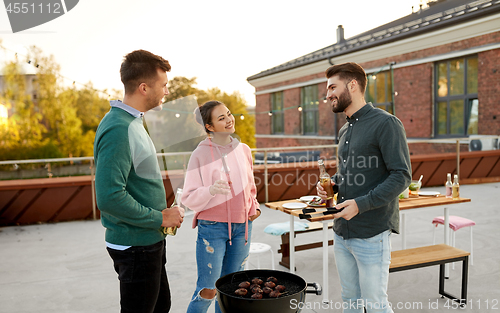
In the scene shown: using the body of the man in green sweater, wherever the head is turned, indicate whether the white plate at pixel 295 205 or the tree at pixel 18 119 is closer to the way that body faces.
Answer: the white plate

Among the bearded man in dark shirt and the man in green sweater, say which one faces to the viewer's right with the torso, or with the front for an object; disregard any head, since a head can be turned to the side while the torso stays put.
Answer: the man in green sweater

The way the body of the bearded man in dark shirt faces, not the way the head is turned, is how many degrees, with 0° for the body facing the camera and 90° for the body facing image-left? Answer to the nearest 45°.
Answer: approximately 45°

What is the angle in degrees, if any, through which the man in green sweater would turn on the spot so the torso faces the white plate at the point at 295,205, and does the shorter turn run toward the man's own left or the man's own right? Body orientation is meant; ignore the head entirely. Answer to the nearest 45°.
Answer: approximately 45° to the man's own left

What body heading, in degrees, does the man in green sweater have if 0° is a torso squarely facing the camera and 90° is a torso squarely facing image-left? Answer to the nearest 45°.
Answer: approximately 270°

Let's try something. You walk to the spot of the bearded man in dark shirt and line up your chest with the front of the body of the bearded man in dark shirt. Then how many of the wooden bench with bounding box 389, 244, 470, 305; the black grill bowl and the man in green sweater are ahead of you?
2

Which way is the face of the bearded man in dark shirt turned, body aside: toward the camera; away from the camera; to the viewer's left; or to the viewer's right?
to the viewer's left

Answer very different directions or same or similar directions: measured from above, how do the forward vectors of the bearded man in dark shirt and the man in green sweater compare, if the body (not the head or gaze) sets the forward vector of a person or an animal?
very different directions

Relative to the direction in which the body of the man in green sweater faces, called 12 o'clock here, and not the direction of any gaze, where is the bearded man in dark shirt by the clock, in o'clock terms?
The bearded man in dark shirt is roughly at 12 o'clock from the man in green sweater.

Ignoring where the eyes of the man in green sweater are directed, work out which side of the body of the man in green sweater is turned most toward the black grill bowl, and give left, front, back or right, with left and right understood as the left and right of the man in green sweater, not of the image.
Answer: front

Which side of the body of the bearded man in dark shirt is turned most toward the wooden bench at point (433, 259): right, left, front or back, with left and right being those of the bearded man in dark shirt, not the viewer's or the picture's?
back

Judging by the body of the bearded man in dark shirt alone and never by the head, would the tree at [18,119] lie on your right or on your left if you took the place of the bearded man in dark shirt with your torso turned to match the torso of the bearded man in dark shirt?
on your right

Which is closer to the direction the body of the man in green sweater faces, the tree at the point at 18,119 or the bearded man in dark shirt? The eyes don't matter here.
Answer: the bearded man in dark shirt

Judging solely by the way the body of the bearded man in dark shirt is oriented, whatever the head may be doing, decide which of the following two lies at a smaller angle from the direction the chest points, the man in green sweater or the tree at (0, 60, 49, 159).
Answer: the man in green sweater

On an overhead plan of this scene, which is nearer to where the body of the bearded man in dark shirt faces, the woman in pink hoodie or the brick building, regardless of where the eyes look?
the woman in pink hoodie

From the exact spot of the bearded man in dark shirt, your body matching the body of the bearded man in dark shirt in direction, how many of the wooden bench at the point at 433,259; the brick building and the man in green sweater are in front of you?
1

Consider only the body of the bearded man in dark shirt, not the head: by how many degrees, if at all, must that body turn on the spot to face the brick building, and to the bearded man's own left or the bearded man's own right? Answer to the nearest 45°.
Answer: approximately 135° to the bearded man's own right

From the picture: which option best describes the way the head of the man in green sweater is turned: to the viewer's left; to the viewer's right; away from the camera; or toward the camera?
to the viewer's right

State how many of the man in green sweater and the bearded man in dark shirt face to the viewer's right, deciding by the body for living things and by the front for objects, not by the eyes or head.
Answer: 1
